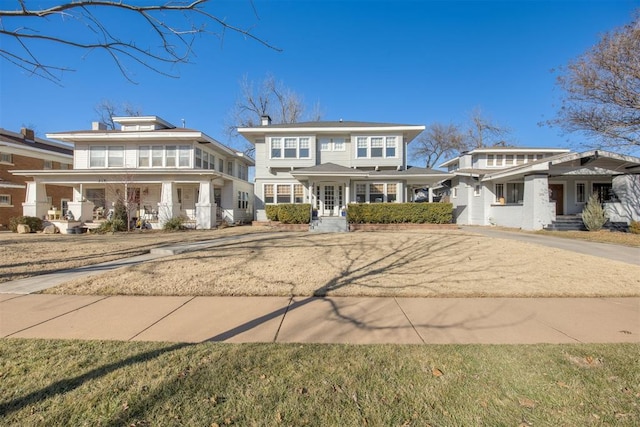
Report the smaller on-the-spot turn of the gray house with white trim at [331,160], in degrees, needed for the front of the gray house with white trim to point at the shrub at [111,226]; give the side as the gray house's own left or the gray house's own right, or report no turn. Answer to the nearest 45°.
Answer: approximately 45° to the gray house's own right

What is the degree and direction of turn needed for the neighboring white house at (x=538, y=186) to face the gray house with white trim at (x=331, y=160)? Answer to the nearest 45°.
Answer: approximately 90° to its right

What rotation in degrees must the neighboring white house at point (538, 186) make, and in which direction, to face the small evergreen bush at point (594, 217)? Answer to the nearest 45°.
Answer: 0° — it already faces it

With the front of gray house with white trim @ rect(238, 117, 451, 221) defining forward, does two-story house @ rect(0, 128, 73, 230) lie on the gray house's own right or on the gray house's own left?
on the gray house's own right

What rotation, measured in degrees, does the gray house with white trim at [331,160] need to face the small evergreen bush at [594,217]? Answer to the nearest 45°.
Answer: approximately 90° to its left

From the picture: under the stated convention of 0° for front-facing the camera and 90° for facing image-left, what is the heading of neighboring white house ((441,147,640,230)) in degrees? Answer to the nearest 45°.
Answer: approximately 315°

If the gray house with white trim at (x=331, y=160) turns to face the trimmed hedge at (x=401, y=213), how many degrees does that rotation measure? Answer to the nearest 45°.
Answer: approximately 45° to its left

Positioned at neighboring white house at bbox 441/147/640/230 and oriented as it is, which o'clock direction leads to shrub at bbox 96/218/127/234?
The shrub is roughly at 3 o'clock from the neighboring white house.

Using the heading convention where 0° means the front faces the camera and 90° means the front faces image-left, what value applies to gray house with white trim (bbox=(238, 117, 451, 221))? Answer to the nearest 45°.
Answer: approximately 0°
